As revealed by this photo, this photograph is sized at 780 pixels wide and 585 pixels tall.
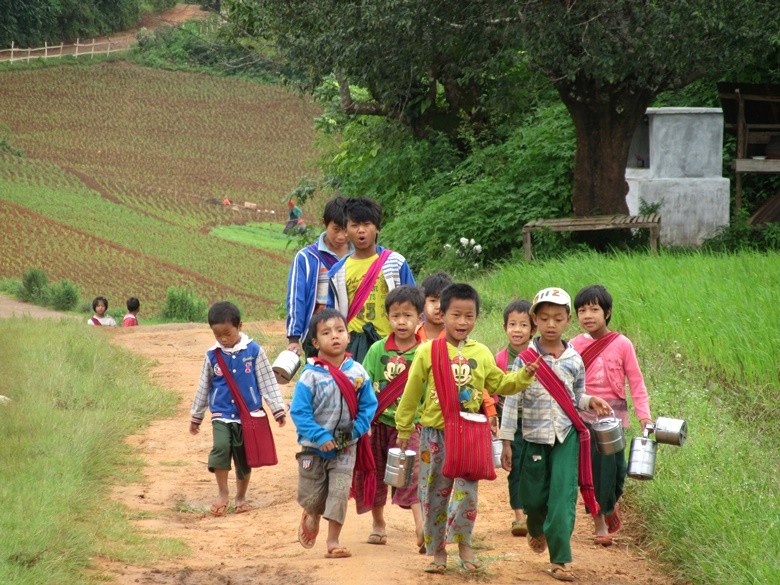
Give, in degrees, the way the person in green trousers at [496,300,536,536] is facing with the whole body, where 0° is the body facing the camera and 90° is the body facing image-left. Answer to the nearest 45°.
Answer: approximately 0°

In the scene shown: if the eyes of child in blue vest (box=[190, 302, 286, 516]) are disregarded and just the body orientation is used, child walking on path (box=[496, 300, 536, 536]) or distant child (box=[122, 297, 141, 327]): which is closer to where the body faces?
the child walking on path

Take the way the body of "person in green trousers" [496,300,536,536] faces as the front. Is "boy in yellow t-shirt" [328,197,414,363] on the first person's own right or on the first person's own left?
on the first person's own right

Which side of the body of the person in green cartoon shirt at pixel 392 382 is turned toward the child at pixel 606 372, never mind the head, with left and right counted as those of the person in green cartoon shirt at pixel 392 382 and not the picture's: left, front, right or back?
left

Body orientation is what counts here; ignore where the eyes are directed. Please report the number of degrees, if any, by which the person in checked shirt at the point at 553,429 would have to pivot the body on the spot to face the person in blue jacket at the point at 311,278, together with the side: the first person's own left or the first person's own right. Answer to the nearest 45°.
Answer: approximately 135° to the first person's own right

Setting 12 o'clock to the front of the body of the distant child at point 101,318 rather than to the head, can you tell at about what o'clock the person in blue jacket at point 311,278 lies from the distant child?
The person in blue jacket is roughly at 12 o'clock from the distant child.

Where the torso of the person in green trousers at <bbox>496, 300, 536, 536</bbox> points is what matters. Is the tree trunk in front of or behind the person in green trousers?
behind
